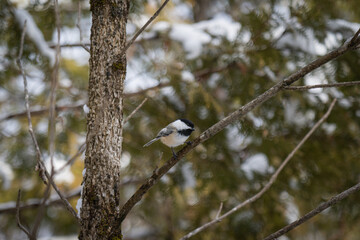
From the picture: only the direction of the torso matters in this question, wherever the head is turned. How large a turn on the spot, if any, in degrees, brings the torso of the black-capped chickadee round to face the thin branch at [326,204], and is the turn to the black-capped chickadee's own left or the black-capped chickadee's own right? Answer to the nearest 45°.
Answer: approximately 45° to the black-capped chickadee's own right

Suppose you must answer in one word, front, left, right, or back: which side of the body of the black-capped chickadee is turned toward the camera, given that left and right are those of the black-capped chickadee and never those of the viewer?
right
